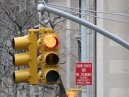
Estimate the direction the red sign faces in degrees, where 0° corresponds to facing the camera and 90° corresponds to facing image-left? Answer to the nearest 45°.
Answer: approximately 0°
